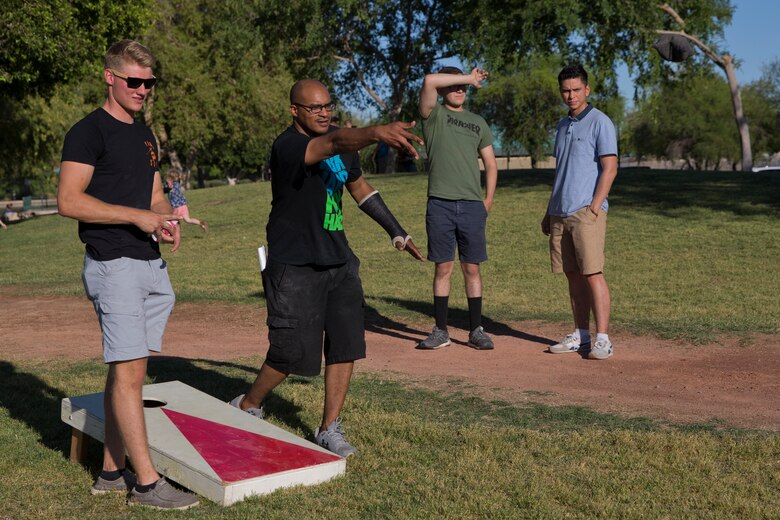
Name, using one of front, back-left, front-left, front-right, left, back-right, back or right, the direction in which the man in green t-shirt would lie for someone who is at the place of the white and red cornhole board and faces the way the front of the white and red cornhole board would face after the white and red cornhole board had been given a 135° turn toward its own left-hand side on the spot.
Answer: front-right

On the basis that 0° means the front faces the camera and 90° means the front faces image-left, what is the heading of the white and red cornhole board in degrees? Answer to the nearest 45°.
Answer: approximately 315°

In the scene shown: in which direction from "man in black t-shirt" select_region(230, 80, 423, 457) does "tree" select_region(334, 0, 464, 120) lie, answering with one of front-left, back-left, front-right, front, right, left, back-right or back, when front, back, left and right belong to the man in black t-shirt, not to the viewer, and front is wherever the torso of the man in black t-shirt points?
back-left

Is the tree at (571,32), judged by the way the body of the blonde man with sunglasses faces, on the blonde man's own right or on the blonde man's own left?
on the blonde man's own left

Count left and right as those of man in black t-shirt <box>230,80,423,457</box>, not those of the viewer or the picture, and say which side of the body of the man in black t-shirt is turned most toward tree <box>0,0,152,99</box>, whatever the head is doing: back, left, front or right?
back

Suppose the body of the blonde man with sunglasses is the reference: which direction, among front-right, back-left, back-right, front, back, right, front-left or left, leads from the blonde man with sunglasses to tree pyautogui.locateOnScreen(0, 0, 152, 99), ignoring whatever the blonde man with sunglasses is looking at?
back-left

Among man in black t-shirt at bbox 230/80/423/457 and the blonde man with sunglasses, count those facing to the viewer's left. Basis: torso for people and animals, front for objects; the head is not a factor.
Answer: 0

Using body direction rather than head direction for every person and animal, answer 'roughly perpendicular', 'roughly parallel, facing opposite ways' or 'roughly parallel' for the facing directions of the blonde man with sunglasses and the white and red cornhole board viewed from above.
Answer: roughly parallel

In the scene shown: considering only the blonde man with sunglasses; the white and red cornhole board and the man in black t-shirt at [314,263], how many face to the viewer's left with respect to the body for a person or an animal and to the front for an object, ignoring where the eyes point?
0

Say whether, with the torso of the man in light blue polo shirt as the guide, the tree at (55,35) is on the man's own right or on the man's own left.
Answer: on the man's own right

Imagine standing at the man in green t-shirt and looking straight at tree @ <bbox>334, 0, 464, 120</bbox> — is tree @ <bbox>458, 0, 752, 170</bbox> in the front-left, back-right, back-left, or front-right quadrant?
front-right

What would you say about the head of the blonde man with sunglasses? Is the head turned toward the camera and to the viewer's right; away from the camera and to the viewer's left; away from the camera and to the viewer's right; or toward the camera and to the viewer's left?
toward the camera and to the viewer's right

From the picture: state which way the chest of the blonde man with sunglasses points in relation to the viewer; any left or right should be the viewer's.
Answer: facing the viewer and to the right of the viewer

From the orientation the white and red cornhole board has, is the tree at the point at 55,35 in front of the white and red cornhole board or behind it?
behind
